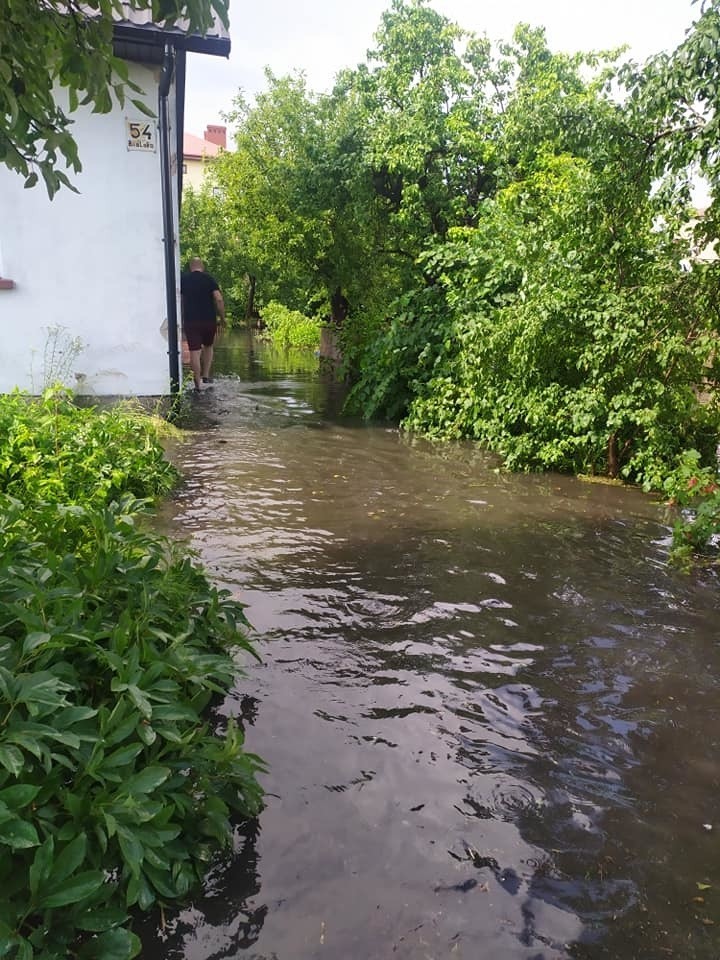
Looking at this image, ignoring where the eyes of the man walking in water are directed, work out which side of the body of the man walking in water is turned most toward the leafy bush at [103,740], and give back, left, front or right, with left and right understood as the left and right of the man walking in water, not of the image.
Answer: back

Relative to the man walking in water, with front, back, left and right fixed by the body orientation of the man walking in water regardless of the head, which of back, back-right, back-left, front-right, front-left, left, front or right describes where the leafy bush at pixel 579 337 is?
back-right

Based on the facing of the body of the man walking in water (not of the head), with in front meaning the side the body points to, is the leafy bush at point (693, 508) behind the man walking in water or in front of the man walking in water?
behind

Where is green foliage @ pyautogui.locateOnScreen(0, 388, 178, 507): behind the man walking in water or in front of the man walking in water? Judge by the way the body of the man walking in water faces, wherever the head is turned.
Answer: behind

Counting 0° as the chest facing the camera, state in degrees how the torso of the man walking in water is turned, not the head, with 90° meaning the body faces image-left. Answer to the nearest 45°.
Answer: approximately 180°

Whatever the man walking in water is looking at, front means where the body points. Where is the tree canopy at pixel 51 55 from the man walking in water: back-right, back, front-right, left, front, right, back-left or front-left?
back
